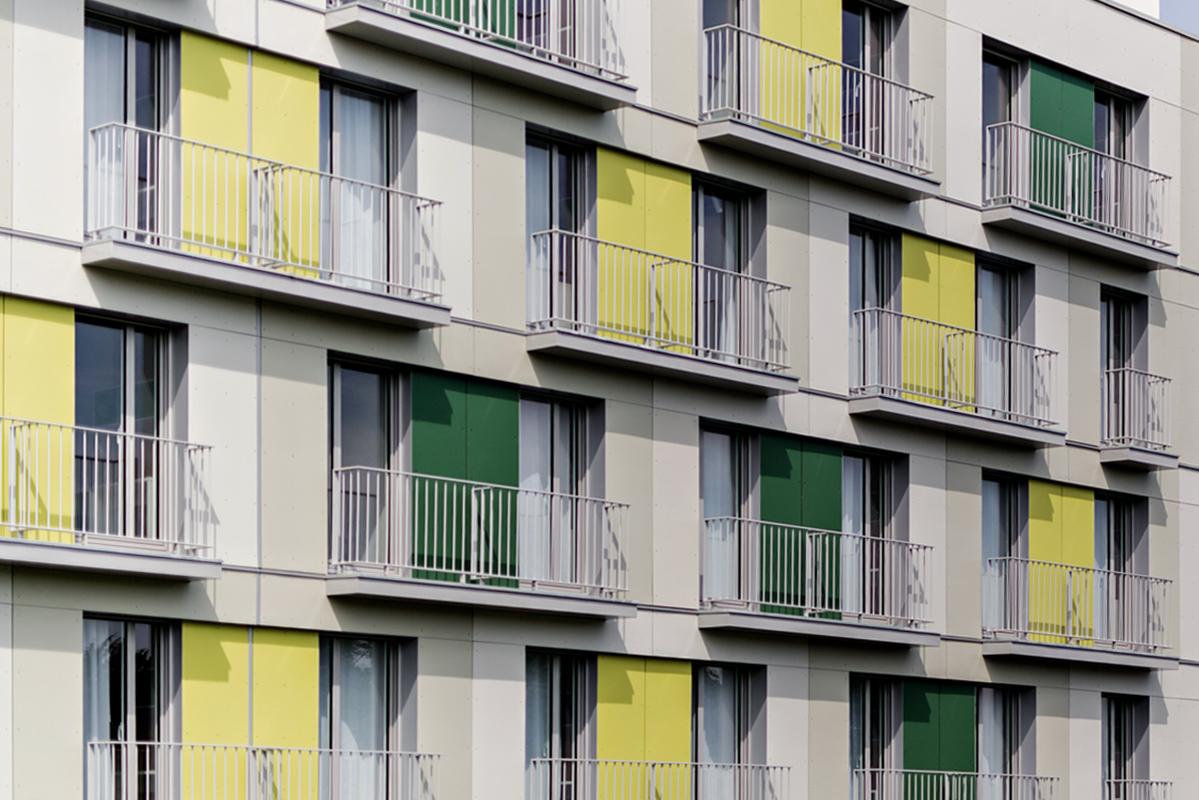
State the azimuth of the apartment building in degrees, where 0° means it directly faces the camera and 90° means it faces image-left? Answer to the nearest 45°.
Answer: approximately 315°
